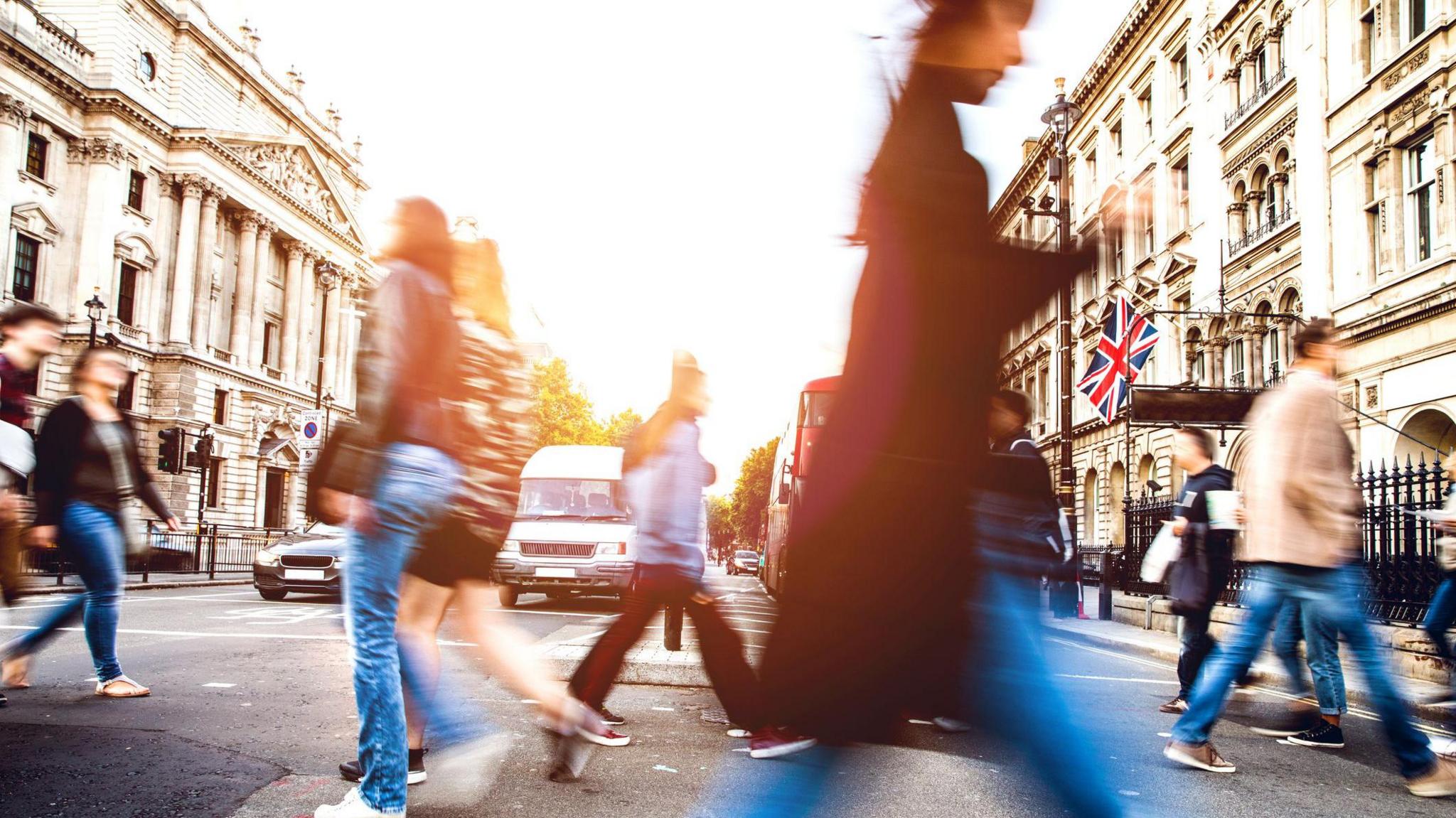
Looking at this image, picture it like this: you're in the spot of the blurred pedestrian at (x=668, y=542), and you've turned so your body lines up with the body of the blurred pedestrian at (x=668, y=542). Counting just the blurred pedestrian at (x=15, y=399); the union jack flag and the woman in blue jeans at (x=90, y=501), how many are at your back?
2

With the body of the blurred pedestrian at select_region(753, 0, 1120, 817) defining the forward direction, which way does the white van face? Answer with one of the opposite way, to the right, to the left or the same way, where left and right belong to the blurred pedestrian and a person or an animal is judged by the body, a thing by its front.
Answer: to the right

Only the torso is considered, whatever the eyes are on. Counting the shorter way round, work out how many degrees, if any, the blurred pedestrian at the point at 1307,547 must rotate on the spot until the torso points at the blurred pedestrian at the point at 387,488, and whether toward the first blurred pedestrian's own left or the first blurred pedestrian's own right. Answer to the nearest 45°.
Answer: approximately 135° to the first blurred pedestrian's own right

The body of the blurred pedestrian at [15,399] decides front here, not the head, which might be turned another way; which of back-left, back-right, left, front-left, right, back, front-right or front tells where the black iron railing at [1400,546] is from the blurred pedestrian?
front

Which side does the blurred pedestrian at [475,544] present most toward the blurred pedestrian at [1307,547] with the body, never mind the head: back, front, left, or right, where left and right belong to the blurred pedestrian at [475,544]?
back

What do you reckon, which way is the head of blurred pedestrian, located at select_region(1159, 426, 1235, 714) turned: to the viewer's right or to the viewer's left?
to the viewer's left

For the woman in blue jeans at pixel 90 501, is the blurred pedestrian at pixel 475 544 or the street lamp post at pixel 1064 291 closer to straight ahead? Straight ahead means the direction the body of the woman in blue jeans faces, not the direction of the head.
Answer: the blurred pedestrian

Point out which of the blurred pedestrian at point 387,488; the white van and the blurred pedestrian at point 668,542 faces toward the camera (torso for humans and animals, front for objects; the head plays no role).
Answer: the white van

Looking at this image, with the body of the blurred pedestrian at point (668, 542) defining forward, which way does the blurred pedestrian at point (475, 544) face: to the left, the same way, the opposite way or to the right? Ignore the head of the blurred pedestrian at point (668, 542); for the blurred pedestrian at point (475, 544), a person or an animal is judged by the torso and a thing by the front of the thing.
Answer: the opposite way

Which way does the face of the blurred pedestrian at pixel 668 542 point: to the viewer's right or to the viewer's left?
to the viewer's right

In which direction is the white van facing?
toward the camera

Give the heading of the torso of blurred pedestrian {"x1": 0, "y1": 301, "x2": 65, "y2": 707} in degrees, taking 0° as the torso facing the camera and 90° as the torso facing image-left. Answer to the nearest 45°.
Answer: approximately 270°

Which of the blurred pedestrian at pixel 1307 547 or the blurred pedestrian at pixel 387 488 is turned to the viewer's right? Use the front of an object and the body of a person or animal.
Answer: the blurred pedestrian at pixel 1307 547

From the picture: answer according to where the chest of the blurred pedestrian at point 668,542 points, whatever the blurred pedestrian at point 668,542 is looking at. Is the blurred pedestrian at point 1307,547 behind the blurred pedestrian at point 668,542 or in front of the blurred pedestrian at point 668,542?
in front
